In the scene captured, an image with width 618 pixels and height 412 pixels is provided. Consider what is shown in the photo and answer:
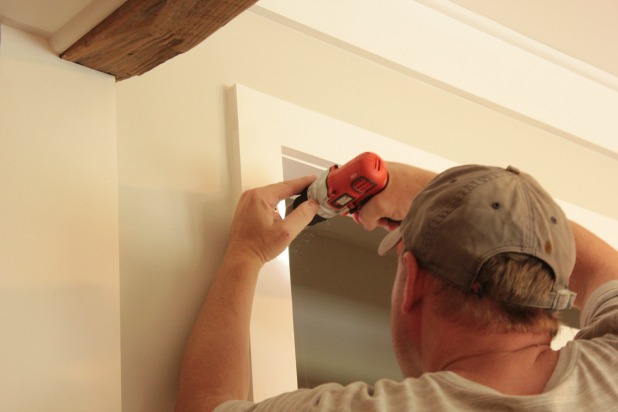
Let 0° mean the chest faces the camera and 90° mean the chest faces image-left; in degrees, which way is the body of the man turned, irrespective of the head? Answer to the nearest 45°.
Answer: approximately 135°

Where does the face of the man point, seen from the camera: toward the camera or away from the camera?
away from the camera

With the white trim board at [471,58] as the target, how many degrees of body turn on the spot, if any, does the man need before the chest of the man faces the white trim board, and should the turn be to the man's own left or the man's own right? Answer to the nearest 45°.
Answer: approximately 45° to the man's own right
